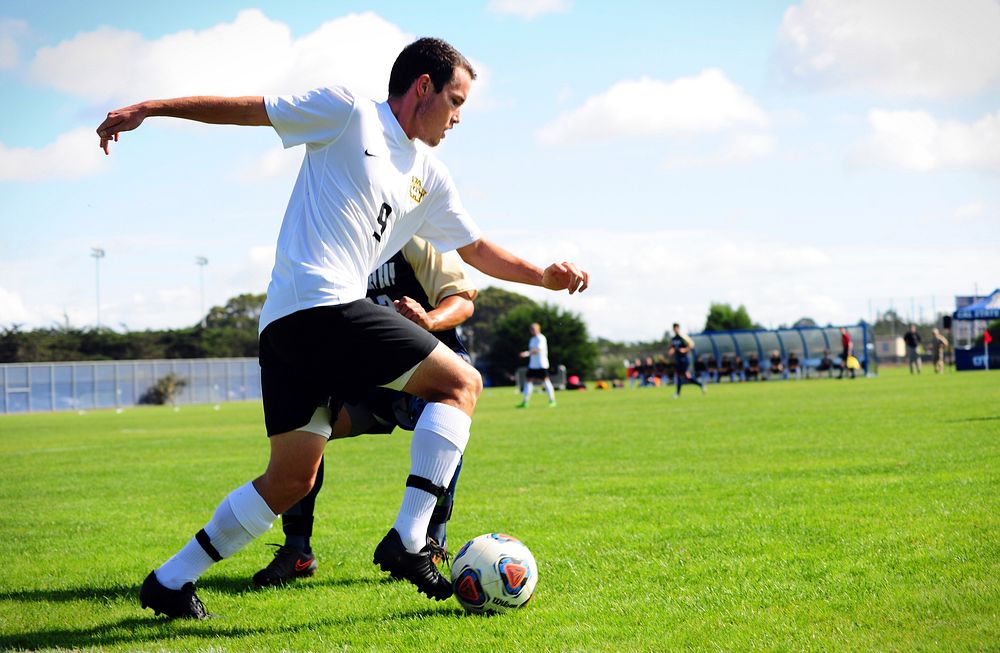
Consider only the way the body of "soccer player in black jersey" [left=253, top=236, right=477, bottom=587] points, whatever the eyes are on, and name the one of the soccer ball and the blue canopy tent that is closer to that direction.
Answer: the soccer ball

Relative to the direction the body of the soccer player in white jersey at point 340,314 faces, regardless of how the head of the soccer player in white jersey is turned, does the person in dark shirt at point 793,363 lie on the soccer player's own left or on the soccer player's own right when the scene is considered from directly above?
on the soccer player's own left

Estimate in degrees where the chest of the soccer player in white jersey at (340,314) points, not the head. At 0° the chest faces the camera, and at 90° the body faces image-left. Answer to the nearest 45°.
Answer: approximately 315°

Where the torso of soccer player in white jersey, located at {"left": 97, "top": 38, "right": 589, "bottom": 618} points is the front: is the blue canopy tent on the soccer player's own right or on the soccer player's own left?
on the soccer player's own left

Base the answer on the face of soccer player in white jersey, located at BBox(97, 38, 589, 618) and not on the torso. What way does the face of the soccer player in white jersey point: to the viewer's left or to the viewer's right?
to the viewer's right

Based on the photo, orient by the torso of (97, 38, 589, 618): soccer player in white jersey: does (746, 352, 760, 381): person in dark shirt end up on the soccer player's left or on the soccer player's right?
on the soccer player's left

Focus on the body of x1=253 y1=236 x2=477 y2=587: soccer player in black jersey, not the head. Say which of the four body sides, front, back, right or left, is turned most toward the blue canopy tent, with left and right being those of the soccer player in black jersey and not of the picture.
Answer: back

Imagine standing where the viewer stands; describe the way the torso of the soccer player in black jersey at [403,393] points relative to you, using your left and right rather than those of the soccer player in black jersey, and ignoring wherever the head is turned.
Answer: facing the viewer and to the left of the viewer

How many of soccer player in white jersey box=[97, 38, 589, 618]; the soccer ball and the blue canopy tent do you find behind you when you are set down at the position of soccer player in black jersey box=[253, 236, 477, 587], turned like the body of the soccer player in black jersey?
1

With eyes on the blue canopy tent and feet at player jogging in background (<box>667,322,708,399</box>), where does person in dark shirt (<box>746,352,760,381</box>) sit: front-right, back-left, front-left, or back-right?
front-left

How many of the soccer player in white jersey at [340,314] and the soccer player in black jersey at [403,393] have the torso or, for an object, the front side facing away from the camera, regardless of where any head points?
0
